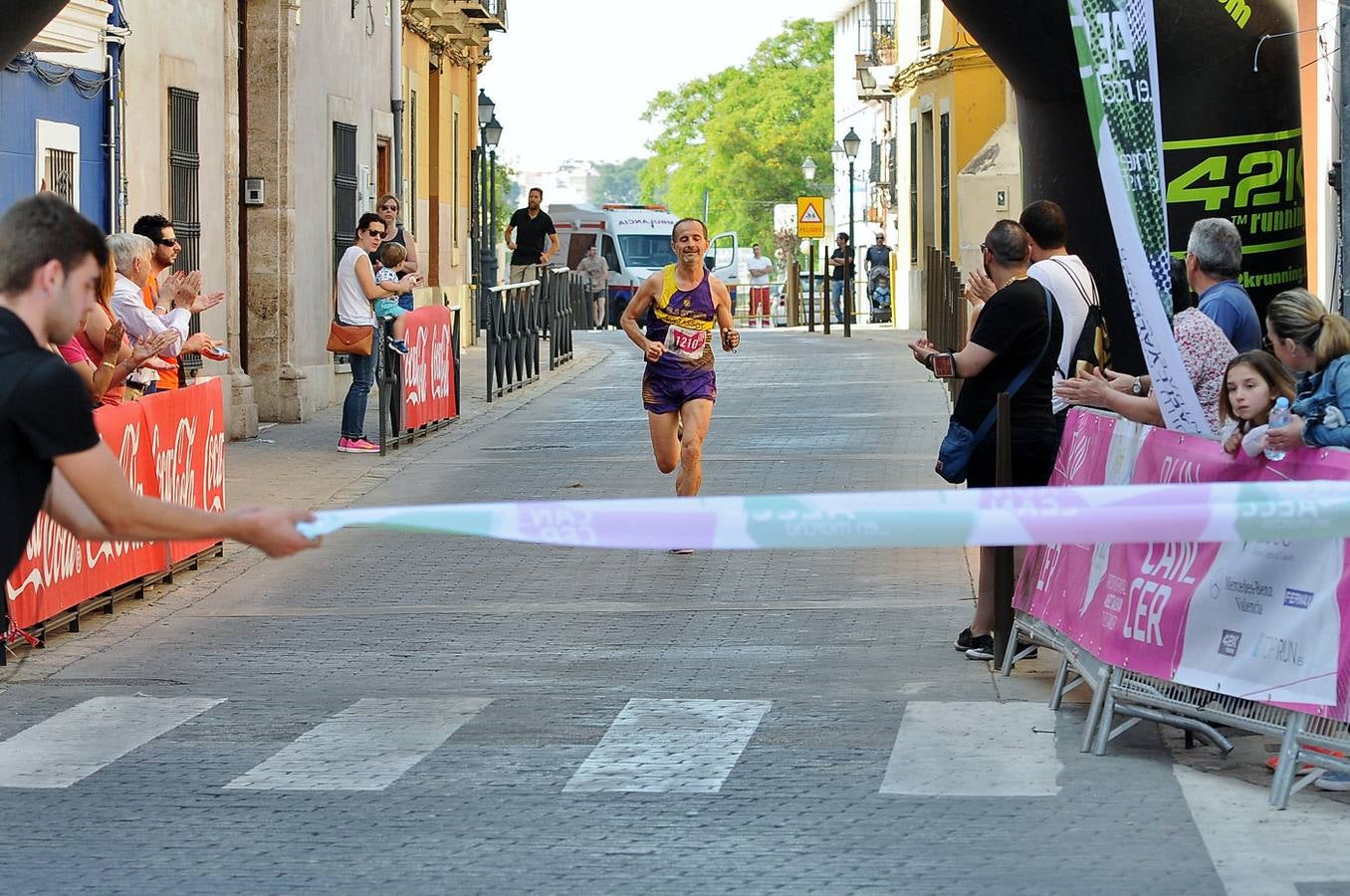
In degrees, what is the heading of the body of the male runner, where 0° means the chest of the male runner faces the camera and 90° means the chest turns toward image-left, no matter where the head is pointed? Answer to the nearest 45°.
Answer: approximately 0°

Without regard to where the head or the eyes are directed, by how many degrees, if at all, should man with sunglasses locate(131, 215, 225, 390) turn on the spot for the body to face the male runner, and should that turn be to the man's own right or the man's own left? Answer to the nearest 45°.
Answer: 0° — they already face them

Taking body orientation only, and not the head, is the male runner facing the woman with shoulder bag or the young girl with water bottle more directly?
the young girl with water bottle

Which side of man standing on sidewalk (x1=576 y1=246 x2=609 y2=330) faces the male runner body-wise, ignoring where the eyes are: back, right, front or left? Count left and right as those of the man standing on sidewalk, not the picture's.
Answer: front

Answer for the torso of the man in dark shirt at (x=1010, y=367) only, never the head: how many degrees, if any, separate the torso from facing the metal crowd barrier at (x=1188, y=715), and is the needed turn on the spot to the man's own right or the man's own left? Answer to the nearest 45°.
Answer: approximately 135° to the man's own left

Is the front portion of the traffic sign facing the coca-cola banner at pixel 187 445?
yes

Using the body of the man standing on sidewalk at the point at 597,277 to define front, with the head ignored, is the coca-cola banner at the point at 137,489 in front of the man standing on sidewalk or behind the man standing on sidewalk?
in front

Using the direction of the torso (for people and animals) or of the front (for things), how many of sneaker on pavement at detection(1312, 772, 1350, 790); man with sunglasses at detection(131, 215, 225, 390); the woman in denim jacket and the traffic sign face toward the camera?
1

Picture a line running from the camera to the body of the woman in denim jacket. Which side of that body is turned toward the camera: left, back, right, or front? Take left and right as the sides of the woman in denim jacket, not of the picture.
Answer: left

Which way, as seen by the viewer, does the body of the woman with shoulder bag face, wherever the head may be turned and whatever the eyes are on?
to the viewer's right

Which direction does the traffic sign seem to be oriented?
toward the camera
